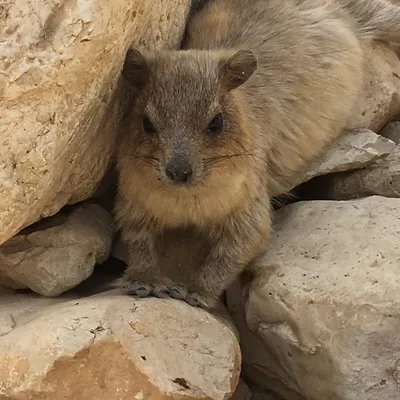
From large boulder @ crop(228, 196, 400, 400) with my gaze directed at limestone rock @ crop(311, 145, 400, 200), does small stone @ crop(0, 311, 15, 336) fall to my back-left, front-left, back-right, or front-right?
back-left

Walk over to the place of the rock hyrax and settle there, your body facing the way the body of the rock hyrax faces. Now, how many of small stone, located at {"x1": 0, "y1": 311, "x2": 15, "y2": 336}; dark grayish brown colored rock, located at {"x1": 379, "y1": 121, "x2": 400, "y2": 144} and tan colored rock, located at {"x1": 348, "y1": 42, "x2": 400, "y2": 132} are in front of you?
1

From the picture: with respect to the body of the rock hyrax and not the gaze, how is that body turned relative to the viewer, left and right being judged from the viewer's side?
facing the viewer and to the left of the viewer

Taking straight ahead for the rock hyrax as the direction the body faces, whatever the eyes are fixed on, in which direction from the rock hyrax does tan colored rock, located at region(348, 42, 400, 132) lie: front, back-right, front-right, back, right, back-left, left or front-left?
back

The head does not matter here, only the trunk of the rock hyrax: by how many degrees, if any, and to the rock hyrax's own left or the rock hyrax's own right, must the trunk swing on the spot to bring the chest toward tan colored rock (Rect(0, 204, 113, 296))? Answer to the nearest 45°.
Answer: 0° — it already faces it
